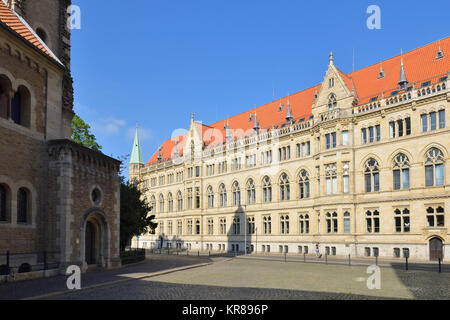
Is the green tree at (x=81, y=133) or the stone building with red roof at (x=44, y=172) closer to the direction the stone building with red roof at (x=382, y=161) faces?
the stone building with red roof

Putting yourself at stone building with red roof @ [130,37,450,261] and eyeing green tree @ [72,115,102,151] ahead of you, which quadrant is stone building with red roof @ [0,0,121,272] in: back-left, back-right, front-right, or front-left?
front-left

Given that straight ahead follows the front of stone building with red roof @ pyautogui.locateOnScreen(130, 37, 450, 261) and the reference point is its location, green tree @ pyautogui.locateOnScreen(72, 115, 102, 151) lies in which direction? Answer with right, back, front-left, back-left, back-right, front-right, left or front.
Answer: front-right

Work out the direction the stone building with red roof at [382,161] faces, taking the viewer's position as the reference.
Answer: facing the viewer and to the left of the viewer

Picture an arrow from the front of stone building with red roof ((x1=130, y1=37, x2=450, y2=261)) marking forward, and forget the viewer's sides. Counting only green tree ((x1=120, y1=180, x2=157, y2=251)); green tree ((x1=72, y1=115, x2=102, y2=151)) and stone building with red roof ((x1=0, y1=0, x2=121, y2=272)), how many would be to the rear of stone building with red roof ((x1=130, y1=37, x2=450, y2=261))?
0

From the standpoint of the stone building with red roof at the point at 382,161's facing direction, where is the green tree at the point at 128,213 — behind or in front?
in front

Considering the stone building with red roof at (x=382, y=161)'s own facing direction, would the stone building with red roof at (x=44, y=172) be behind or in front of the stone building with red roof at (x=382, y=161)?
in front

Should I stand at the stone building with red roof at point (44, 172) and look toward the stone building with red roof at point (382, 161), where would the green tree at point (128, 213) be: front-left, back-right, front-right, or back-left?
front-left
